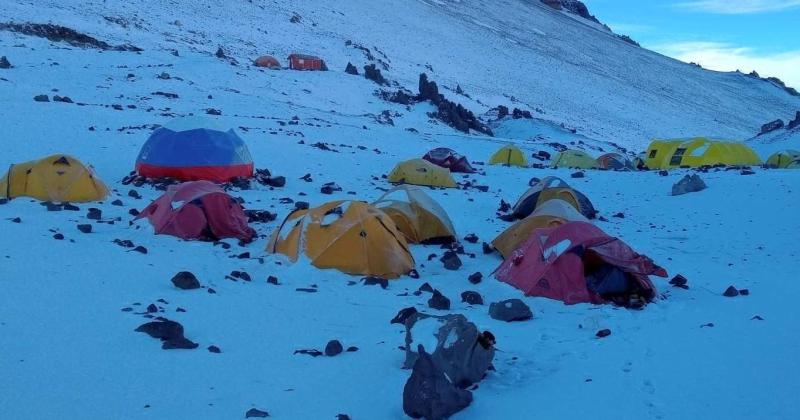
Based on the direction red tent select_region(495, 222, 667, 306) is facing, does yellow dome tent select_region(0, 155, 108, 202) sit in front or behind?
behind

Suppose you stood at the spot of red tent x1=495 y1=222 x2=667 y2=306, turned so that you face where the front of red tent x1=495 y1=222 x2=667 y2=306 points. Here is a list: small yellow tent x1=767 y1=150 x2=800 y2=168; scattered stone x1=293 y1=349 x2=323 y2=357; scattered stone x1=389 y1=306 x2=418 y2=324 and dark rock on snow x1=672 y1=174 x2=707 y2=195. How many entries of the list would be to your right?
2

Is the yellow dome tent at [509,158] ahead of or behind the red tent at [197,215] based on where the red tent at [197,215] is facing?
behind

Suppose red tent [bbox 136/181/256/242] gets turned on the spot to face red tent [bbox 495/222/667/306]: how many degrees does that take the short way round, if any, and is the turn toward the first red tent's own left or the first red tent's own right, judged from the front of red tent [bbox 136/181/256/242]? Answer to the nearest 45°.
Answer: approximately 45° to the first red tent's own left

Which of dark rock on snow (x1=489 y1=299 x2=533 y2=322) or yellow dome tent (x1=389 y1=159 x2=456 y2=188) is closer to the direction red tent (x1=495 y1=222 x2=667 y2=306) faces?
the dark rock on snow

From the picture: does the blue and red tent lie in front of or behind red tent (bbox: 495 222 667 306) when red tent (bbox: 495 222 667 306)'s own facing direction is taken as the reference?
behind

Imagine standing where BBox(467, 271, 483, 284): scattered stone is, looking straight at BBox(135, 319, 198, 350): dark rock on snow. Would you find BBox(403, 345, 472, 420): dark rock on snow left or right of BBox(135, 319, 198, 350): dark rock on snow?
left

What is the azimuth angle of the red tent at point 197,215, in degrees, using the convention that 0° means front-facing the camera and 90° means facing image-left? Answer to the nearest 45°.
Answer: approximately 0°

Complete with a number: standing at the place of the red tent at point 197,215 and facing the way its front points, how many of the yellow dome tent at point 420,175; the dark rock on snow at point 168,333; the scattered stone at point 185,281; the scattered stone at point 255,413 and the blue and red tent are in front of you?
3

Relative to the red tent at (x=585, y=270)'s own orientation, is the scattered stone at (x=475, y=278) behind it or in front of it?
behind

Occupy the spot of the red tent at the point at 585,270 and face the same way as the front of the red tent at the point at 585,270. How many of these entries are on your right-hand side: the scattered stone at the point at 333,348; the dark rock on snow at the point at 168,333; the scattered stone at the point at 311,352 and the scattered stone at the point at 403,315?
4

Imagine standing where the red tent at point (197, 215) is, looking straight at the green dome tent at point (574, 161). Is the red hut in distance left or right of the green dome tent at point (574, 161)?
left

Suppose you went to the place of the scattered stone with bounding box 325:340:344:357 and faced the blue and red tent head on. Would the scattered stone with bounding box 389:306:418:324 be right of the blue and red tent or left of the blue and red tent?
right

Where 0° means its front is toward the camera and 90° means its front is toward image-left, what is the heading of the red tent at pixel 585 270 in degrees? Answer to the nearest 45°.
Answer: approximately 315°

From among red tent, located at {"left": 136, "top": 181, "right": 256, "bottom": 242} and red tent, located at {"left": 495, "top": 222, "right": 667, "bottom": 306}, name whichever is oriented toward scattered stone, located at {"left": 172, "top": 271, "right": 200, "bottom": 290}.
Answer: red tent, located at {"left": 136, "top": 181, "right": 256, "bottom": 242}

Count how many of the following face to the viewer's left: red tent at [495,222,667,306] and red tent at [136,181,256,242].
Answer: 0
